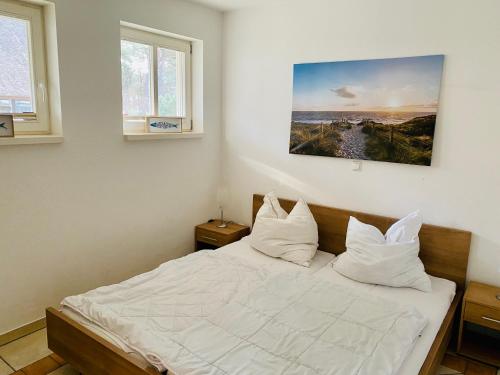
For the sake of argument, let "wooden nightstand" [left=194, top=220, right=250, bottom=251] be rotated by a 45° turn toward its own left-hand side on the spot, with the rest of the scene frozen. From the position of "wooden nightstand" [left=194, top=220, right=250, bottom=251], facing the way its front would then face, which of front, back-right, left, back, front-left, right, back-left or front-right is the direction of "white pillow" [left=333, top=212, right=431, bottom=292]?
front-left

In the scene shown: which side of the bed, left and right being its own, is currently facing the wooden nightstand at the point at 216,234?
right

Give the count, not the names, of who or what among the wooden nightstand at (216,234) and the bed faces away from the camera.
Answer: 0

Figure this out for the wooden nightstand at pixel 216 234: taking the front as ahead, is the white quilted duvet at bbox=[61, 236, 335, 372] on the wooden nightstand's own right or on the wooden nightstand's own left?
on the wooden nightstand's own left

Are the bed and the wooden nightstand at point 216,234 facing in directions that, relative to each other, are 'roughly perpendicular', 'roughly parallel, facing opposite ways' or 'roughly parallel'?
roughly parallel

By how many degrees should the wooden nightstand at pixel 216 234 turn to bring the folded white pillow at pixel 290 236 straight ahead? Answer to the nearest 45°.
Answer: approximately 90° to its left

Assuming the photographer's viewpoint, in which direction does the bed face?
facing the viewer and to the left of the viewer

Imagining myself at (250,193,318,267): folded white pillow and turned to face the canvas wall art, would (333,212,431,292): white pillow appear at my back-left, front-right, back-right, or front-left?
front-right

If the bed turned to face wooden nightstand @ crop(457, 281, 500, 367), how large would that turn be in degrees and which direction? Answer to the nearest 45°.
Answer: approximately 135° to its left
